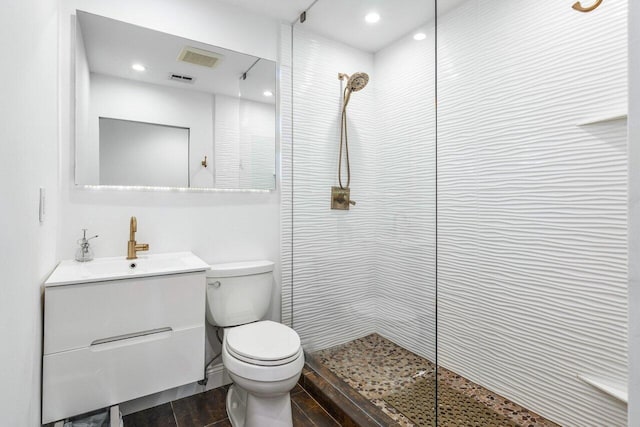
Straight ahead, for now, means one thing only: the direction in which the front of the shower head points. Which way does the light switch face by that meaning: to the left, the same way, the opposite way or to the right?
to the left

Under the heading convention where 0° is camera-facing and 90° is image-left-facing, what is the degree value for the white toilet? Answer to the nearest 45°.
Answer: approximately 315°

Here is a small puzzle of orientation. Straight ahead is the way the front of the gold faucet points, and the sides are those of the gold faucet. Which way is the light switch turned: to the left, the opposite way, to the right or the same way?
to the left

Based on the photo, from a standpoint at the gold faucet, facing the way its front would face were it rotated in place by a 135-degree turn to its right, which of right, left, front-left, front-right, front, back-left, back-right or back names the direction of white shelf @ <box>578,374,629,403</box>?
back

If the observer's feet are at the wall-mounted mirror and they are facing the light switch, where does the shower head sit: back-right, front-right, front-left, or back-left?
back-left

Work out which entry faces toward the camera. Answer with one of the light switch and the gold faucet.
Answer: the gold faucet

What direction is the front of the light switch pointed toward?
to the viewer's right

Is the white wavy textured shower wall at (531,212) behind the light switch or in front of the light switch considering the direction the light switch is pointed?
in front

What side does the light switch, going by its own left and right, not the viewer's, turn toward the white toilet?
front

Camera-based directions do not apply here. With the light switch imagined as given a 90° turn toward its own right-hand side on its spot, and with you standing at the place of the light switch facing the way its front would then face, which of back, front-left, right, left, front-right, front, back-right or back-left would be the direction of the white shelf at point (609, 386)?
front-left

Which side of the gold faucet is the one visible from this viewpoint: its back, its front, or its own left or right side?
front
